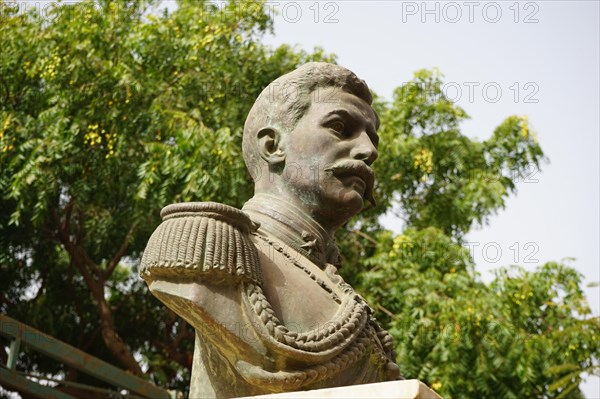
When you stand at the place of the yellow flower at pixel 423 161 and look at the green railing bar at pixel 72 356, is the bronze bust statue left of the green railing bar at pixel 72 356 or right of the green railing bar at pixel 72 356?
left

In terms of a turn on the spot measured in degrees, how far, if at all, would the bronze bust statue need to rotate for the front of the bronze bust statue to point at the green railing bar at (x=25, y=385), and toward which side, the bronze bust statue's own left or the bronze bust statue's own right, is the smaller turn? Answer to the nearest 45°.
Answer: approximately 180°

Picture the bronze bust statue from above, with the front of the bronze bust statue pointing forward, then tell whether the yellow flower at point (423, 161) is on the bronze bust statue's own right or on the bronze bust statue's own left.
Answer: on the bronze bust statue's own left

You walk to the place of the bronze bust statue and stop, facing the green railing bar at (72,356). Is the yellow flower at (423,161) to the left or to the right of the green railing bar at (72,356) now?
right

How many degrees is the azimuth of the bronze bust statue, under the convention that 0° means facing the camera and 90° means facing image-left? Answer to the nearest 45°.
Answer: approximately 315°
